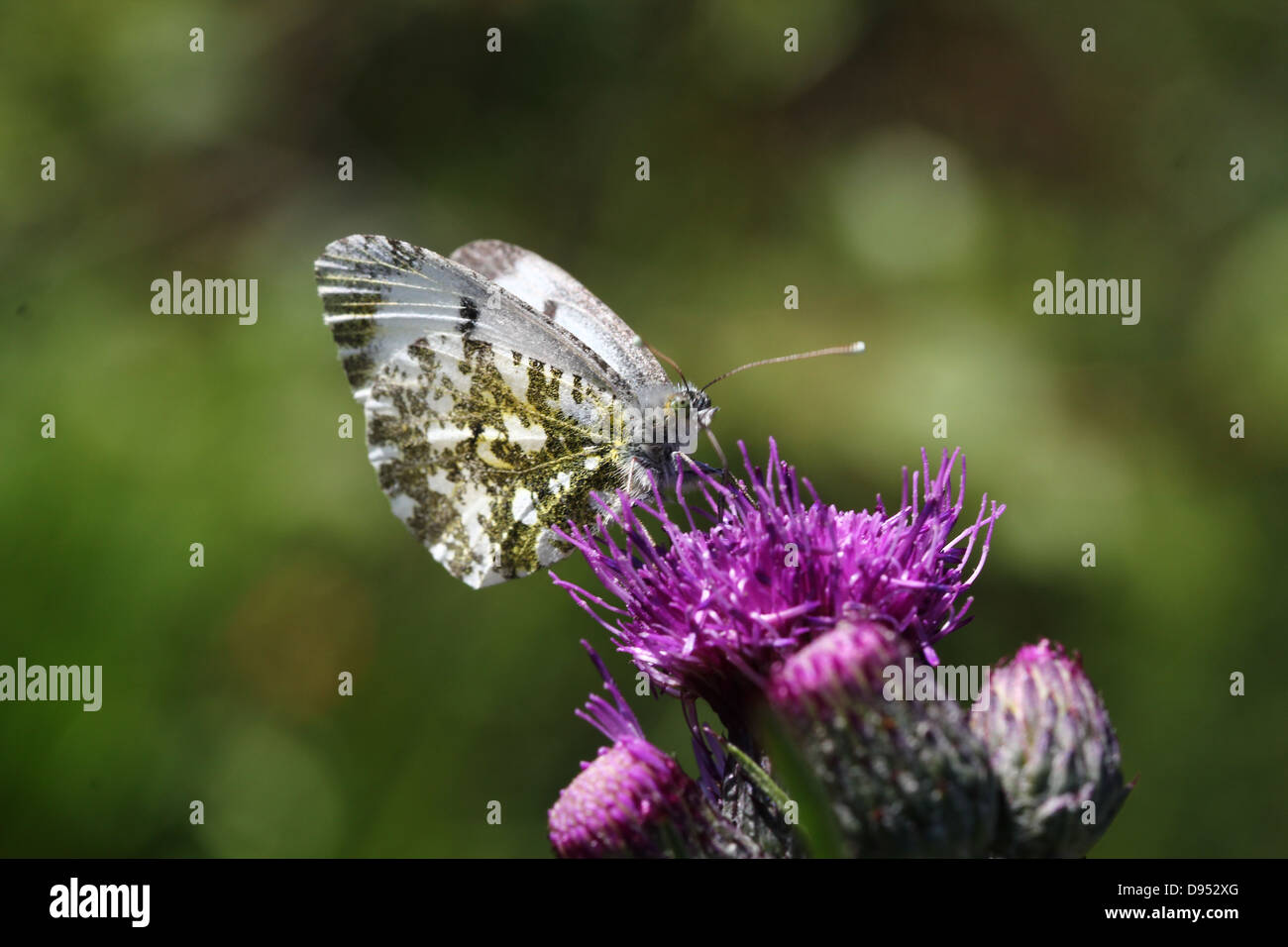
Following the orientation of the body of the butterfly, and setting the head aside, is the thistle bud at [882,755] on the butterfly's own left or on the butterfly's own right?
on the butterfly's own right

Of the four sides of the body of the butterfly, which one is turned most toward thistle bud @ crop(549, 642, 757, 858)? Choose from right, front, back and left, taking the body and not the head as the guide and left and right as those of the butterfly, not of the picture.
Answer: right

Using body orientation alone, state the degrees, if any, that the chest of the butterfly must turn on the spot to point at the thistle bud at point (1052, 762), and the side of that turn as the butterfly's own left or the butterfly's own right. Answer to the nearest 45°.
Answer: approximately 45° to the butterfly's own right

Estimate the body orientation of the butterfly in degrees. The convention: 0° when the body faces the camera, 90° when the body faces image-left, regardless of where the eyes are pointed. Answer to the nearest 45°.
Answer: approximately 270°
